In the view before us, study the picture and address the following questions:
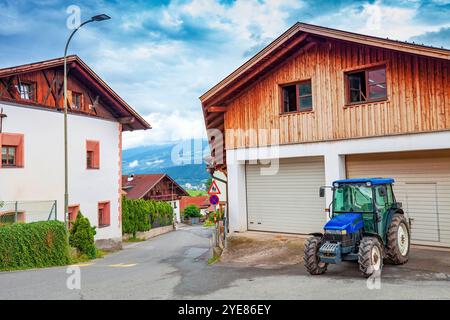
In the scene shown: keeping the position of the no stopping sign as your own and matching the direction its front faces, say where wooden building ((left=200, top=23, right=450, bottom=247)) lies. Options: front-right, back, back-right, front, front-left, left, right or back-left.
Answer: left

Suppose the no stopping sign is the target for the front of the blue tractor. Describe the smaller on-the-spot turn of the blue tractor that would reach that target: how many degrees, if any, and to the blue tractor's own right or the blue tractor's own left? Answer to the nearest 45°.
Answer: approximately 90° to the blue tractor's own right

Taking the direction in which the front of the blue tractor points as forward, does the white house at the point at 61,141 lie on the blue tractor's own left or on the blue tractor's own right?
on the blue tractor's own right

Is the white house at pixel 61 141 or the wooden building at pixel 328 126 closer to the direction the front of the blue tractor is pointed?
the white house

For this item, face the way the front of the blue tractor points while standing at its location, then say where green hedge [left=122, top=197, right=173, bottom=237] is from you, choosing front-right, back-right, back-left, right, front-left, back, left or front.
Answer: right

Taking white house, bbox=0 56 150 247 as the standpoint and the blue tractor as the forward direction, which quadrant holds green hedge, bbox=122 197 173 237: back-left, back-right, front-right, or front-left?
back-left

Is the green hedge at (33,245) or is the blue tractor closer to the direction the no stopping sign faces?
the blue tractor

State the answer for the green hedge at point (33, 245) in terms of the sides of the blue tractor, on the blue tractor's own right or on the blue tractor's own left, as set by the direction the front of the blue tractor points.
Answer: on the blue tractor's own right

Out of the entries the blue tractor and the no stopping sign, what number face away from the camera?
0

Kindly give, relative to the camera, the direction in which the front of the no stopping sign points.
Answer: facing the viewer
